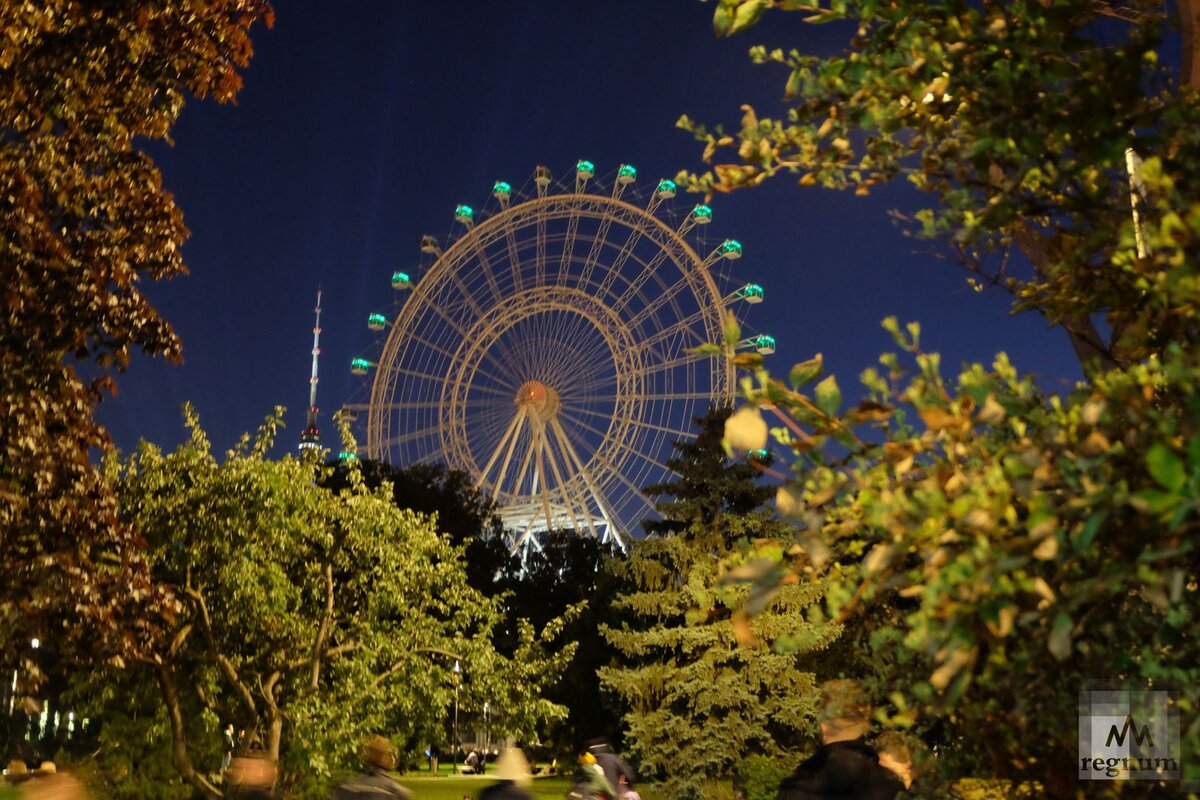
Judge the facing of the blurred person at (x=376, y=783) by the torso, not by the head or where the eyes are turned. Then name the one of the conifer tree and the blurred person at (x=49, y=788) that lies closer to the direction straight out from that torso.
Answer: the conifer tree

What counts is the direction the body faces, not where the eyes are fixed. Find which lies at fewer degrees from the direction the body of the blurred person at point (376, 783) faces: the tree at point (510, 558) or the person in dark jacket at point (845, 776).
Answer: the tree

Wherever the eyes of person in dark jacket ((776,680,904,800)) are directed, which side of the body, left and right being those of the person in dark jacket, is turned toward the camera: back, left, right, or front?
back

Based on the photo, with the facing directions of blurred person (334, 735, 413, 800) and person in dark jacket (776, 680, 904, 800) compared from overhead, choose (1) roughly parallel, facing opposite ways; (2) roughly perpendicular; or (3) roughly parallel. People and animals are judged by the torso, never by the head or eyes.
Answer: roughly parallel

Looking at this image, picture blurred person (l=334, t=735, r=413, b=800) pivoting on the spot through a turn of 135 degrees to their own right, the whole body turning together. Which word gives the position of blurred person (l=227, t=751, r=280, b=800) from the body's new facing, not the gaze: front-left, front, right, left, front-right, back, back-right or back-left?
back

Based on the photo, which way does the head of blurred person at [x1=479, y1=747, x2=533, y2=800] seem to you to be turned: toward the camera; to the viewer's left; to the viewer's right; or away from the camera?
away from the camera

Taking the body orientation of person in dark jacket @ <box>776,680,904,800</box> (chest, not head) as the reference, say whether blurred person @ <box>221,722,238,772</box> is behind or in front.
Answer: in front

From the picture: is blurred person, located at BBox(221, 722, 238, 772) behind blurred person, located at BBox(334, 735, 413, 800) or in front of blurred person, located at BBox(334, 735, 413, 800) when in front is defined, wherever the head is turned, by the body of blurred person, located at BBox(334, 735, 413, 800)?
in front

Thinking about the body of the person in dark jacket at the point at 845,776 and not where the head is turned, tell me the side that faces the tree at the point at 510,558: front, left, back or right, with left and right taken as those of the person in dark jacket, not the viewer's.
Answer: front

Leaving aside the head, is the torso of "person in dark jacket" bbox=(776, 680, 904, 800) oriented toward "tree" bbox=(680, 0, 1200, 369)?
no

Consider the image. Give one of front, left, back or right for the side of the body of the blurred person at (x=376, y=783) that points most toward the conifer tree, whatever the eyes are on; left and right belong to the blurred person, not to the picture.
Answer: front

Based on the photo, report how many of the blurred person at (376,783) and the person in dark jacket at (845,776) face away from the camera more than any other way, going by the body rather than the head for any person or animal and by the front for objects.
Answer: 2

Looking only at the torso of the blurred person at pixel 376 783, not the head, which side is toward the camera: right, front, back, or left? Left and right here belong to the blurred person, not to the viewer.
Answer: back

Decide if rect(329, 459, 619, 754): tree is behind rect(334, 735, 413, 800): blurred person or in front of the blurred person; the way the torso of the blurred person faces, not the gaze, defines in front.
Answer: in front
